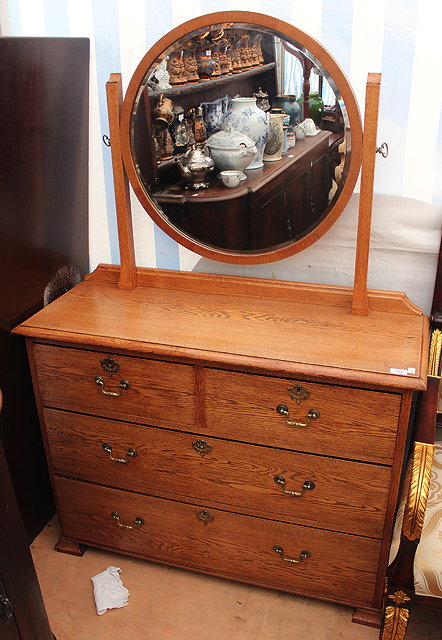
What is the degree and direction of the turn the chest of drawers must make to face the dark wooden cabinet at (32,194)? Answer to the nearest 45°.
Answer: approximately 135° to its right

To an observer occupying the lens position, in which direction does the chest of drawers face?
facing the viewer

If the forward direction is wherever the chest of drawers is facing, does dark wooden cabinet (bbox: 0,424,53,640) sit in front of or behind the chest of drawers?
in front
